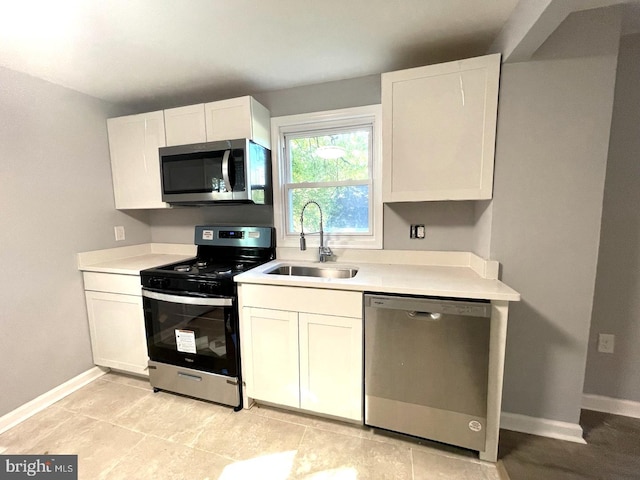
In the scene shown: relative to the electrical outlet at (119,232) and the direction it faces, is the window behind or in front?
in front

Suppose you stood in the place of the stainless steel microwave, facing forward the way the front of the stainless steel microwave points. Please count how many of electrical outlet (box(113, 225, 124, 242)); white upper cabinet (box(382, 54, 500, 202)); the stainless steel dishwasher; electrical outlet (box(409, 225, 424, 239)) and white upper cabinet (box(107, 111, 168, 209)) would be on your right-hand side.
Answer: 2

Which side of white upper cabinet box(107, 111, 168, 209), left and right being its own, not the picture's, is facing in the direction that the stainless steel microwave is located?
left

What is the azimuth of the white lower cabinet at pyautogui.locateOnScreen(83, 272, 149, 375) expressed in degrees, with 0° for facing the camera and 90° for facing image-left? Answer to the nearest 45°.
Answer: approximately 45°

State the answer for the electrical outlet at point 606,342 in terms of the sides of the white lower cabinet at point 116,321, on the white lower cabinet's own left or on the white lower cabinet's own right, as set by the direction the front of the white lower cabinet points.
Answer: on the white lower cabinet's own left

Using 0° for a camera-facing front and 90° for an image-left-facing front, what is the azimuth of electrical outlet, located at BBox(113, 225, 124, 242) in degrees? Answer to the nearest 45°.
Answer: approximately 315°

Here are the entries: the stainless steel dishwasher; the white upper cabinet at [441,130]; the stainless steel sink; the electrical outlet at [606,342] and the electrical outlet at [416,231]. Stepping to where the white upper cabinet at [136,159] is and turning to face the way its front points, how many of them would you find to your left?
5

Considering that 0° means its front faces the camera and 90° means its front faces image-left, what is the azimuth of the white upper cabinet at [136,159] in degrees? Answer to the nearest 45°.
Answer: approximately 45°

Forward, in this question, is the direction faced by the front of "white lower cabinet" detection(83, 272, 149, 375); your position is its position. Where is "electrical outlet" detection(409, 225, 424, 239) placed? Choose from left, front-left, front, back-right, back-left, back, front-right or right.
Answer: left

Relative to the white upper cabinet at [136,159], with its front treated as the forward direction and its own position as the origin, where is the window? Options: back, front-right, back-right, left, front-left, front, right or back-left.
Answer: left
